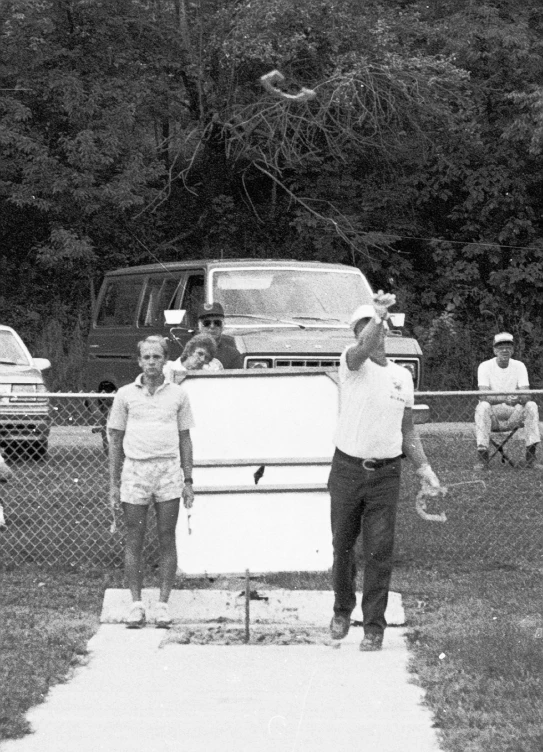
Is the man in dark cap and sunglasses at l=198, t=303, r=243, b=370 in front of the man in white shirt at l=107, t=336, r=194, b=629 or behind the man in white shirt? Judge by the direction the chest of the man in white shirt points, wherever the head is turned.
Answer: behind

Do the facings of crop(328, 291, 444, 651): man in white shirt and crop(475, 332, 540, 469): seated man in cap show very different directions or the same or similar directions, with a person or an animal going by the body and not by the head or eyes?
same or similar directions

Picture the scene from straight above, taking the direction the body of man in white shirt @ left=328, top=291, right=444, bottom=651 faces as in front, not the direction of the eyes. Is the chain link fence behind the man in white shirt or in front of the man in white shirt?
behind

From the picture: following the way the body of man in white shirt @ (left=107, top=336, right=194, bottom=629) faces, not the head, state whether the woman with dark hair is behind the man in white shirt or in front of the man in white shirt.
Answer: behind

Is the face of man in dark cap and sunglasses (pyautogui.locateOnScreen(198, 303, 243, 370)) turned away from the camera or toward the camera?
toward the camera

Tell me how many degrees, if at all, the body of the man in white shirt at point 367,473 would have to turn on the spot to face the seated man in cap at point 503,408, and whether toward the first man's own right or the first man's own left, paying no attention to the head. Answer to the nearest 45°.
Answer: approximately 180°

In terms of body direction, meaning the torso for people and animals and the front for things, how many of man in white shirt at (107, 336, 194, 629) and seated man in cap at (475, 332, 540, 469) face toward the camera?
2

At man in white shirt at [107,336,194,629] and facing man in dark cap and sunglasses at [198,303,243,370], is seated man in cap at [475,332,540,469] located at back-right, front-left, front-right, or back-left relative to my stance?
front-right

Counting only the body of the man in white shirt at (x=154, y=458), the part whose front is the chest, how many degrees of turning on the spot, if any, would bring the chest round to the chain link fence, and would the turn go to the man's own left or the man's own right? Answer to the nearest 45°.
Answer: approximately 180°

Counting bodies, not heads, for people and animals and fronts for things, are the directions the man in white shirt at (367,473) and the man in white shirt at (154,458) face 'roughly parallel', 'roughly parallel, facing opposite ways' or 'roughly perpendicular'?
roughly parallel

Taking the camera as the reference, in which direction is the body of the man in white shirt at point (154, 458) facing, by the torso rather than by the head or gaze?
toward the camera

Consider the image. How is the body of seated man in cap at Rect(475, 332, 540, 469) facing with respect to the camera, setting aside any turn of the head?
toward the camera
